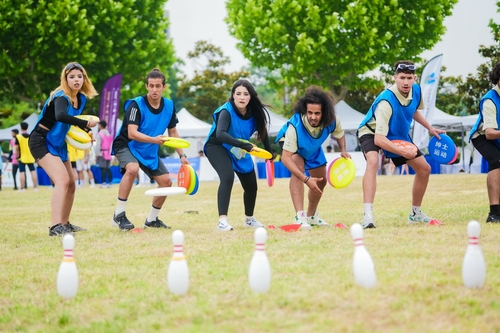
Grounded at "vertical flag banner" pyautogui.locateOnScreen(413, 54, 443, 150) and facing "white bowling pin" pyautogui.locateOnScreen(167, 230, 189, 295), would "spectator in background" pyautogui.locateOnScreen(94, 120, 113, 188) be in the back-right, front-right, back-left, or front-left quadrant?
front-right

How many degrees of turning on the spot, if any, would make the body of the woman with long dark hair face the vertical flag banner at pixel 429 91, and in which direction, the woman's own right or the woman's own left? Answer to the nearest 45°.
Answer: approximately 90° to the woman's own left

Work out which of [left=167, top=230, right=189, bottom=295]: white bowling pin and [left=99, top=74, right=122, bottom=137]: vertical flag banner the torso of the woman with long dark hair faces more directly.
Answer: the white bowling pin

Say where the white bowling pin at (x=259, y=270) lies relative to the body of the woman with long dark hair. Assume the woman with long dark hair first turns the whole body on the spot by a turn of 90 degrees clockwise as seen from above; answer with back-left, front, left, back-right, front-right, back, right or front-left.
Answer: front-left

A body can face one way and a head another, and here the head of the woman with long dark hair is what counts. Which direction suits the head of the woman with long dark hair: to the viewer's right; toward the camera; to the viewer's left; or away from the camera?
toward the camera

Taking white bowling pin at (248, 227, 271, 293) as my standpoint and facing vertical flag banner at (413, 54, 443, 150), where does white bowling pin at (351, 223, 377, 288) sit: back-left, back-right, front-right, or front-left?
front-right

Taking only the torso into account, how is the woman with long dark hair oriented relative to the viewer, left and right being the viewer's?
facing the viewer and to the right of the viewer

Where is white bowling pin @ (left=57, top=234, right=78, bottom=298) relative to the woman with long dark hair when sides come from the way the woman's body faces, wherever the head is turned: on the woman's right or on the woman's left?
on the woman's right
